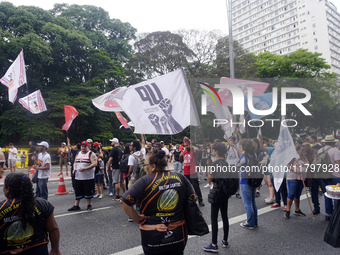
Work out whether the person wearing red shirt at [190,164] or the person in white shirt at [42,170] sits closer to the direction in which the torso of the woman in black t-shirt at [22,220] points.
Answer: the person in white shirt

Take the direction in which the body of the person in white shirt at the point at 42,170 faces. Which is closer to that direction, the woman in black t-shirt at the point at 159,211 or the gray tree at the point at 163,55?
the woman in black t-shirt

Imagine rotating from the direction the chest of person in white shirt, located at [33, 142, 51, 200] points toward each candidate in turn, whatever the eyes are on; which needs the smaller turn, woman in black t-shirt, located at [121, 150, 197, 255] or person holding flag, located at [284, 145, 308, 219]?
the woman in black t-shirt

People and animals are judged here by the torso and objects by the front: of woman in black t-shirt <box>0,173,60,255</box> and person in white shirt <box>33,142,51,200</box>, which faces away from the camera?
the woman in black t-shirt

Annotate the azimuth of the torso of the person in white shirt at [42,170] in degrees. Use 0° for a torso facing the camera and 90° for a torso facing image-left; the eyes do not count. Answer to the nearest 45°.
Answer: approximately 45°

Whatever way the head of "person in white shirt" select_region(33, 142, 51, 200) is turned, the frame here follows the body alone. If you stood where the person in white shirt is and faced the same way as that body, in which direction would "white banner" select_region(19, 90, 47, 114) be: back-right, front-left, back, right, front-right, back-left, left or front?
back-right

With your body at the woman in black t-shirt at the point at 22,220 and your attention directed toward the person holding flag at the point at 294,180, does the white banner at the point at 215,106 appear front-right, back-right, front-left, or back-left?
front-left

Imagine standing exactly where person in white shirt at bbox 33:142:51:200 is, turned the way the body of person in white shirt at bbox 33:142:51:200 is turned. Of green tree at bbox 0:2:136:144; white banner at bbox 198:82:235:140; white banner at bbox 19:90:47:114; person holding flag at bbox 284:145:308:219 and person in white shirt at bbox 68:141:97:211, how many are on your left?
3

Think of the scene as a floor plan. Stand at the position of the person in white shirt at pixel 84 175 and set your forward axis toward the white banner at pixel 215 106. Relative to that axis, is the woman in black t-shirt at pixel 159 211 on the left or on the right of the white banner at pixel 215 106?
right

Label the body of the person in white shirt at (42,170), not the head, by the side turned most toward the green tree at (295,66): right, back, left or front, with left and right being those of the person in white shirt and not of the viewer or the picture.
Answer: back

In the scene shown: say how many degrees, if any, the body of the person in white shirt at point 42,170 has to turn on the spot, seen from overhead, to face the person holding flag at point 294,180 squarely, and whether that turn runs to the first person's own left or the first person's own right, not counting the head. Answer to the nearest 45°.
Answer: approximately 90° to the first person's own left

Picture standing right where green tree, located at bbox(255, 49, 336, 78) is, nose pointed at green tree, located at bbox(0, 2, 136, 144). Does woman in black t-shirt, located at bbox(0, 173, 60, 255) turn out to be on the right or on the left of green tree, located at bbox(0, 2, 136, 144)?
left

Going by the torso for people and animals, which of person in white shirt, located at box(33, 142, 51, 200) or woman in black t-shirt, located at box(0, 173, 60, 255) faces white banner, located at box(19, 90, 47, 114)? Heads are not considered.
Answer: the woman in black t-shirt

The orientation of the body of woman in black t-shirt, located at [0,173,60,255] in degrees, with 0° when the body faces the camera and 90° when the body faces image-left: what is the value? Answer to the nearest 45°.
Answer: approximately 180°

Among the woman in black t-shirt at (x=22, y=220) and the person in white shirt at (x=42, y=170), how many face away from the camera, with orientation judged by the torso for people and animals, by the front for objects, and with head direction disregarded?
1

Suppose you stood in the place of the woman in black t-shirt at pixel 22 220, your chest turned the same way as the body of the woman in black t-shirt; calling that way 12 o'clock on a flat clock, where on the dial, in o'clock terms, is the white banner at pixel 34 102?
The white banner is roughly at 12 o'clock from the woman in black t-shirt.
